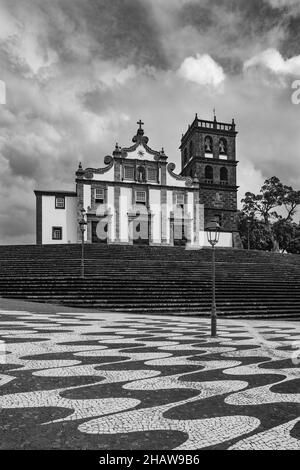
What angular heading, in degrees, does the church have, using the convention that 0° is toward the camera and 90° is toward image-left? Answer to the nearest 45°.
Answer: approximately 0°

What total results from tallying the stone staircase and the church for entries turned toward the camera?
2

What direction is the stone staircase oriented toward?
toward the camera

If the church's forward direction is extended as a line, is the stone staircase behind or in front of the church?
in front

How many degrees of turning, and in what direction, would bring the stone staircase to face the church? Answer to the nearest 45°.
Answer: approximately 180°
